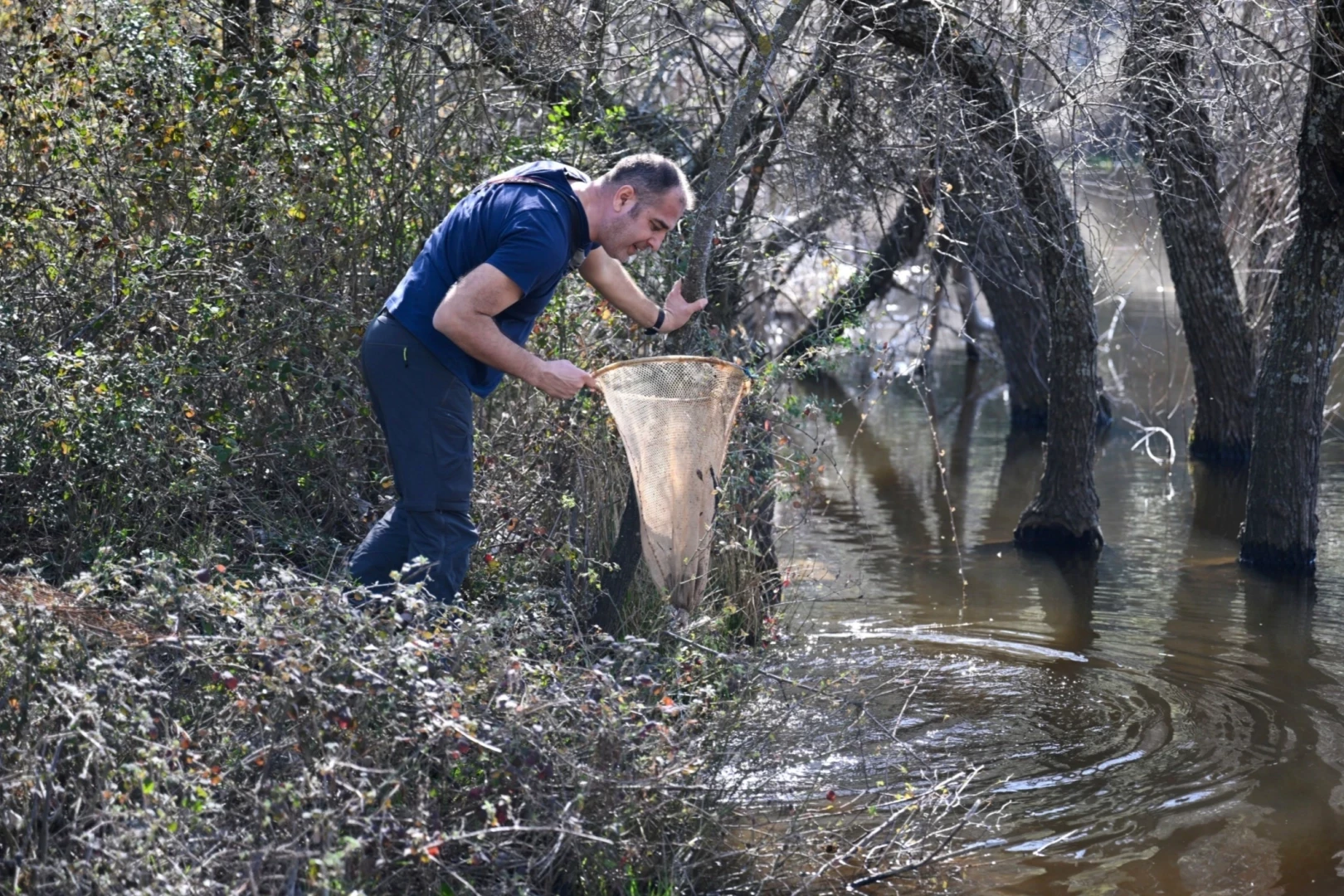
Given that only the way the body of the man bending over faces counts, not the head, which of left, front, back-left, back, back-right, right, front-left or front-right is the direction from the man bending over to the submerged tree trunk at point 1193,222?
front-left

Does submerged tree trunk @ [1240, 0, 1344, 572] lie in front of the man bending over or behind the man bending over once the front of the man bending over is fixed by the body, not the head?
in front

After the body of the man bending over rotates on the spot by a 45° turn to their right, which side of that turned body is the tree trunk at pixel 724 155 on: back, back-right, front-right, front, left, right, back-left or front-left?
left

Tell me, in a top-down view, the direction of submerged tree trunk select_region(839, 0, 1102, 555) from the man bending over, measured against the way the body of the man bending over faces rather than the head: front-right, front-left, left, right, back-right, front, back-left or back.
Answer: front-left

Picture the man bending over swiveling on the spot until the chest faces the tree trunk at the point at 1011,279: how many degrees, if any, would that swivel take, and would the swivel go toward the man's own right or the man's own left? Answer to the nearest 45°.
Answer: approximately 45° to the man's own left

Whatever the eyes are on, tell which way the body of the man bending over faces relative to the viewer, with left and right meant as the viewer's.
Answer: facing to the right of the viewer
